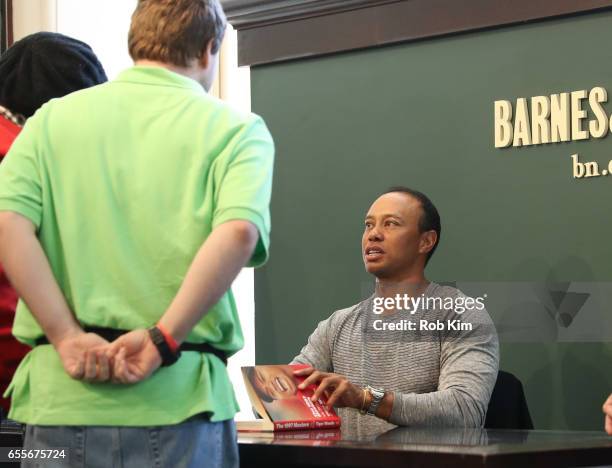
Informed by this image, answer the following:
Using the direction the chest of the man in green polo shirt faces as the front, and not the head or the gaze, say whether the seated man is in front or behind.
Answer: in front

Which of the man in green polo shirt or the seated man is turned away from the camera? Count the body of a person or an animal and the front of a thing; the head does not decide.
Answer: the man in green polo shirt

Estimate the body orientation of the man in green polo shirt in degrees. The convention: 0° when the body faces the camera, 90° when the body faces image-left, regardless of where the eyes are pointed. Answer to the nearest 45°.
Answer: approximately 180°

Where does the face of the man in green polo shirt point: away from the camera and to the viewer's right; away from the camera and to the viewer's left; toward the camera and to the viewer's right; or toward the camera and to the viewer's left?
away from the camera and to the viewer's right

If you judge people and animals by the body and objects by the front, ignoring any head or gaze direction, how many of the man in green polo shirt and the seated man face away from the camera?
1

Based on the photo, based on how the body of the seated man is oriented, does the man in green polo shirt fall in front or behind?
in front

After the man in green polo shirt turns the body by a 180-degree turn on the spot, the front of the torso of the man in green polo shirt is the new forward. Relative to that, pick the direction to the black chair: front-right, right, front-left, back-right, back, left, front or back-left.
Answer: back-left

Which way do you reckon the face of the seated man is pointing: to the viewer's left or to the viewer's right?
to the viewer's left

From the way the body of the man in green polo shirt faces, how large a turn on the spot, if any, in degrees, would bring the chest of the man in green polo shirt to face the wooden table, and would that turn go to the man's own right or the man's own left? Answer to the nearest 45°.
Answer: approximately 45° to the man's own right
